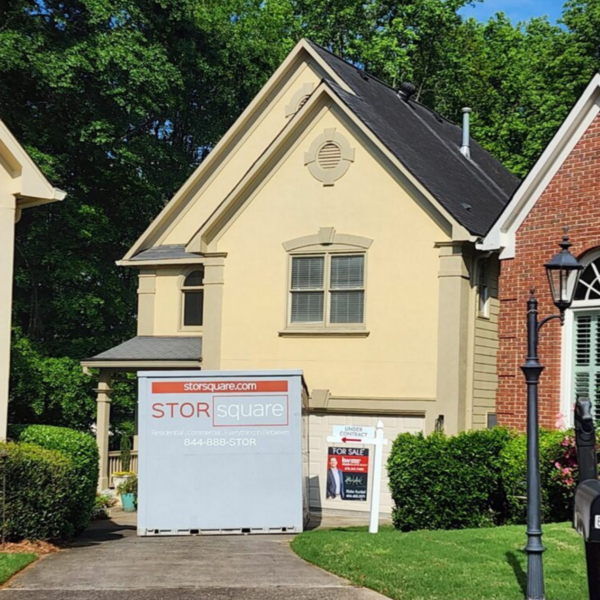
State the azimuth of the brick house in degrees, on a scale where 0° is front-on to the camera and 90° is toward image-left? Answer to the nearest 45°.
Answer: approximately 0°

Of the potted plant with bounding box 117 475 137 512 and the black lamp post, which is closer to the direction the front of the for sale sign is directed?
the black lamp post

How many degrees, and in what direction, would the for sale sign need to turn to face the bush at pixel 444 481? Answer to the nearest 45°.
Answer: approximately 45° to its left

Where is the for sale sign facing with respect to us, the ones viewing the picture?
facing the viewer

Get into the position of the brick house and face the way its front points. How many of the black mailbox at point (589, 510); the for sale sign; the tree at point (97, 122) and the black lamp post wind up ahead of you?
2

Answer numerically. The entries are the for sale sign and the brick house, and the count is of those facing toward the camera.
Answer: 2

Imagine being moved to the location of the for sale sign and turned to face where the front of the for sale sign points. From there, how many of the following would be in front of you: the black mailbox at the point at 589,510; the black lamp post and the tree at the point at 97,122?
2

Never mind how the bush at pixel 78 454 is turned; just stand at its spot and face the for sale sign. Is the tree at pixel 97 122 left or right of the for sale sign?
left

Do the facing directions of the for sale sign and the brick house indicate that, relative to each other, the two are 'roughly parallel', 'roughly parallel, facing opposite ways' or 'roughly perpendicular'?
roughly parallel
